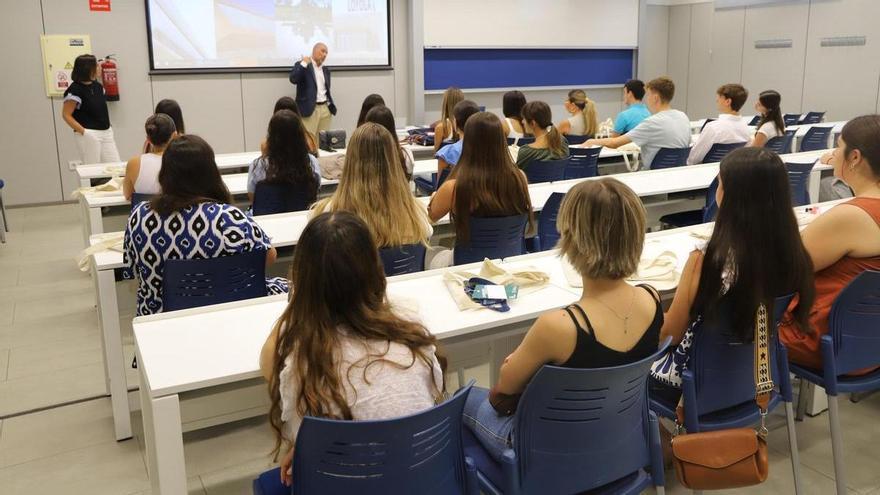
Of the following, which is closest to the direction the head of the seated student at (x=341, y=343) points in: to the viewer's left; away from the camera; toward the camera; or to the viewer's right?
away from the camera

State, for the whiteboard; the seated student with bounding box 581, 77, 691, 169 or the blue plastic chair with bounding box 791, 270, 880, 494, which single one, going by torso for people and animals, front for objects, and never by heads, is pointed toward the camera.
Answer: the whiteboard

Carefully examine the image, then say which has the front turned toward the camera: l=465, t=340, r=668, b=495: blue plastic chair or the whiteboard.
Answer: the whiteboard

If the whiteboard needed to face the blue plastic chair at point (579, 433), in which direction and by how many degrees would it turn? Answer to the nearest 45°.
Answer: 0° — it already faces it

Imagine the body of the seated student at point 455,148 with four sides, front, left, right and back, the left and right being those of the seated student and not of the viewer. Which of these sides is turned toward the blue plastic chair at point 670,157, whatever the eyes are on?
right

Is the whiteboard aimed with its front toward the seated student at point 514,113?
yes

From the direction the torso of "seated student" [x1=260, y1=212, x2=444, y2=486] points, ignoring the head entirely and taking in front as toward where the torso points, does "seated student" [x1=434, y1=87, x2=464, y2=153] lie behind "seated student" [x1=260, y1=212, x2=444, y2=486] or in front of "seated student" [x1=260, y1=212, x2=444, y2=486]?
in front

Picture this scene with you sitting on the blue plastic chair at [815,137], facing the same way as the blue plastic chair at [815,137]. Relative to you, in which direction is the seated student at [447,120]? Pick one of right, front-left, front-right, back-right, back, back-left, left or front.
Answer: left

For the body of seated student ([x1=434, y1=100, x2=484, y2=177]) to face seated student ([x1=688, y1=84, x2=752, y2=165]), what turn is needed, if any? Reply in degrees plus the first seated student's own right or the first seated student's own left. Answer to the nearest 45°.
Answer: approximately 90° to the first seated student's own right

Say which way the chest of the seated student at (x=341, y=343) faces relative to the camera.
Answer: away from the camera

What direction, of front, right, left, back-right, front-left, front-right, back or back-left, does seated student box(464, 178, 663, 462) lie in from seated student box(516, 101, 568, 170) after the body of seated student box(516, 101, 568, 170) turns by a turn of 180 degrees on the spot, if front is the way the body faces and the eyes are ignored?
front-right

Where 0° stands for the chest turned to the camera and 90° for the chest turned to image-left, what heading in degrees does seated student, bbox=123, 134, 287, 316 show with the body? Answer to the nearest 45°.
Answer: approximately 180°

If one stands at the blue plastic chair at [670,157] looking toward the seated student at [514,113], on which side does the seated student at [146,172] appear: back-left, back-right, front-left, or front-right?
front-left

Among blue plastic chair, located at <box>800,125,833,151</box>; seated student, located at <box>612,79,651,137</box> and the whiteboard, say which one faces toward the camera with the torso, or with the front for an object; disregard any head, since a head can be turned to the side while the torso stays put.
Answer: the whiteboard

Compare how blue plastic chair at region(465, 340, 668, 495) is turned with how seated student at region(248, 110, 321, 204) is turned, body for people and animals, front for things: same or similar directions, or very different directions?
same or similar directions

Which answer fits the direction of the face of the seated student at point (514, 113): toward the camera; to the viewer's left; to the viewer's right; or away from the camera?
away from the camera

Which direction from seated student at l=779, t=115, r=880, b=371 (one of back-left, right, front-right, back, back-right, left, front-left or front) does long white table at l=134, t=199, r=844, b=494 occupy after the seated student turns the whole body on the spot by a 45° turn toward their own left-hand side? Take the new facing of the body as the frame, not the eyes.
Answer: front-left

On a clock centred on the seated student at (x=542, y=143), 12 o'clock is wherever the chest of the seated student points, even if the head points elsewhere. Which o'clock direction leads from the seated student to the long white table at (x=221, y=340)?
The long white table is roughly at 8 o'clock from the seated student.

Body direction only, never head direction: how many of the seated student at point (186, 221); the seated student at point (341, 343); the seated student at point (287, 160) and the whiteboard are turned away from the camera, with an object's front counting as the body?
3

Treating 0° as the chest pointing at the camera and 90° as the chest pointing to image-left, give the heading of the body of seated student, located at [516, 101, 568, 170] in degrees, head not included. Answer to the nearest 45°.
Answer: approximately 135°

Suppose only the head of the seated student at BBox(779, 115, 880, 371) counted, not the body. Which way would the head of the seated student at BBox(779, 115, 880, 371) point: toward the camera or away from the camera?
away from the camera

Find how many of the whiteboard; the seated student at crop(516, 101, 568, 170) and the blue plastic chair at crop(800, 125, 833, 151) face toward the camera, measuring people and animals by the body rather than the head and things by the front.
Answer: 1
